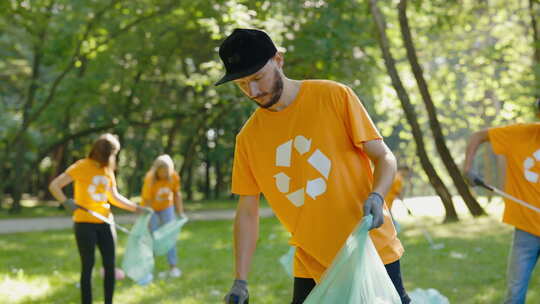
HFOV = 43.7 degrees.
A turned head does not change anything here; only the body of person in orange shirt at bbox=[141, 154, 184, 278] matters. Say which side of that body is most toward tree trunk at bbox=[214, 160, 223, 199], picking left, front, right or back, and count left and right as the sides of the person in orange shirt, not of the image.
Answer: back

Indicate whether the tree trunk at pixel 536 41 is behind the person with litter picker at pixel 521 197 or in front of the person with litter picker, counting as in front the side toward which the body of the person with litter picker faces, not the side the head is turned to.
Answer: behind

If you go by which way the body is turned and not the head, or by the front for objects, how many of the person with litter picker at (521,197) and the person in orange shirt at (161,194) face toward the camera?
2

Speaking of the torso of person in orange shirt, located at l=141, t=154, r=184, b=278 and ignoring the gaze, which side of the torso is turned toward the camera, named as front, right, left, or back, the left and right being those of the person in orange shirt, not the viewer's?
front

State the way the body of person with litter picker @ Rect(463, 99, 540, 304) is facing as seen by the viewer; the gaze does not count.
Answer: toward the camera

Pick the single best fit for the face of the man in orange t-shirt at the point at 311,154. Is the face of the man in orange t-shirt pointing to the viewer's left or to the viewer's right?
to the viewer's left

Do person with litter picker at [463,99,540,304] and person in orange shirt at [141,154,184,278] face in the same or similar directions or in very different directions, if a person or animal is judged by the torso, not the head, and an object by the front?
same or similar directions

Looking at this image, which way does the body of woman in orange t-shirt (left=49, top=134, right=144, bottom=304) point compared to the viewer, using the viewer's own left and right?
facing the viewer and to the right of the viewer

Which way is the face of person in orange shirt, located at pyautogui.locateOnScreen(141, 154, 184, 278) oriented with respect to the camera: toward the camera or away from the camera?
toward the camera

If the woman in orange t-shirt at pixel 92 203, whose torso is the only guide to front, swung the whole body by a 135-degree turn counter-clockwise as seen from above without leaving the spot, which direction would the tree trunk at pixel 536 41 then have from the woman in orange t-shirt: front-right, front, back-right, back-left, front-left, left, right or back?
front-right

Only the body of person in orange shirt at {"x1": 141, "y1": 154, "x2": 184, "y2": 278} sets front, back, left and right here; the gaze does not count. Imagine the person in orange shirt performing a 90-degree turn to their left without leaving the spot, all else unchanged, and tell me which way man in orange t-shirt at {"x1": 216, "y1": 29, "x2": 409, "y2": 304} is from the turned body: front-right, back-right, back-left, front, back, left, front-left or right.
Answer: right

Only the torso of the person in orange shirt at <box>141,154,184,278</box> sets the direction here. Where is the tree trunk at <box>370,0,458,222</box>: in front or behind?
behind

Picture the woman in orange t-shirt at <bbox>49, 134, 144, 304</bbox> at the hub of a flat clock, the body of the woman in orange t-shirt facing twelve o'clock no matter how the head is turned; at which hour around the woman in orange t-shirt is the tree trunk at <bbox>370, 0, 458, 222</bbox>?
The tree trunk is roughly at 9 o'clock from the woman in orange t-shirt.

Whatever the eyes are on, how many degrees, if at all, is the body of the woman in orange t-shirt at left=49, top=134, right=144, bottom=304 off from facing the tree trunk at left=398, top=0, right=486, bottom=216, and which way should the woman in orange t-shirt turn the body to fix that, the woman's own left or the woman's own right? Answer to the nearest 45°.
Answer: approximately 90° to the woman's own left

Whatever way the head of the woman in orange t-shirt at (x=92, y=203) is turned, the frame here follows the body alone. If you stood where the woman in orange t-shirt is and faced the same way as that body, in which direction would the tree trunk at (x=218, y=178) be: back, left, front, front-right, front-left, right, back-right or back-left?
back-left
